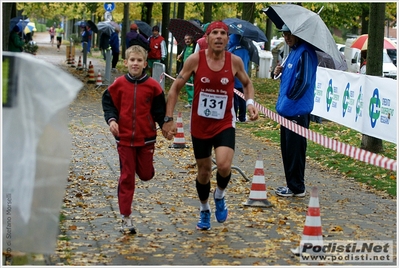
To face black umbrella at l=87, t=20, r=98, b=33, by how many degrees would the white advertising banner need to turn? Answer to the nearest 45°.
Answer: approximately 90° to its right

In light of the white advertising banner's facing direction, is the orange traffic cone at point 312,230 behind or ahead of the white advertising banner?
ahead

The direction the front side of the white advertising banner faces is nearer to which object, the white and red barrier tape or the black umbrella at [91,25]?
the white and red barrier tape

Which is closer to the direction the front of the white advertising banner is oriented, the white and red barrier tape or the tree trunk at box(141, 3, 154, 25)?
the white and red barrier tape

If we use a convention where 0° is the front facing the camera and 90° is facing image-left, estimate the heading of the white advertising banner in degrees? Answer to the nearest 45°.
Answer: approximately 45°

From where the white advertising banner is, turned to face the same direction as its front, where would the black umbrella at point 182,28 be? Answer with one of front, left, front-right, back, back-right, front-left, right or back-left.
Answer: right

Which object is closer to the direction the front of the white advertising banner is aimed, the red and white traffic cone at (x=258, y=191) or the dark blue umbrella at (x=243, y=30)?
the red and white traffic cone

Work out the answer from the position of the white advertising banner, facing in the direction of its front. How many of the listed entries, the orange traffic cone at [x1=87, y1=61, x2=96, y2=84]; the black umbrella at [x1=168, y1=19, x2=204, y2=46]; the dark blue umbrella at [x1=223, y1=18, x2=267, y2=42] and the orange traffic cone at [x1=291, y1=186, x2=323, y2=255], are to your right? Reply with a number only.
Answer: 3

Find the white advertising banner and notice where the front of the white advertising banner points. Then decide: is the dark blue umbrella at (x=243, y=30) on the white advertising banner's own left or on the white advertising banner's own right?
on the white advertising banner's own right
